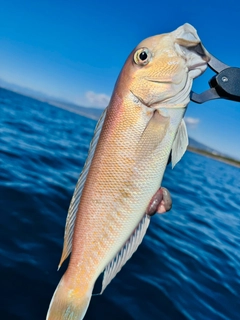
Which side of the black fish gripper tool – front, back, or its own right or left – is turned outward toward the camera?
left
